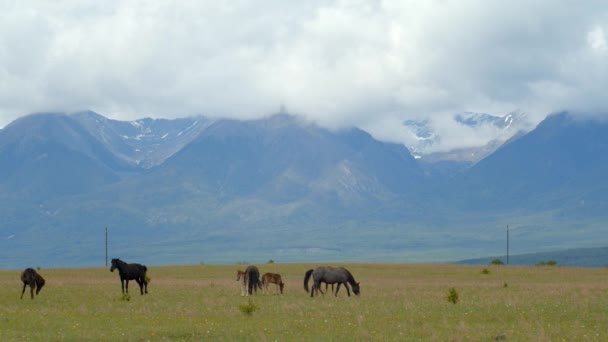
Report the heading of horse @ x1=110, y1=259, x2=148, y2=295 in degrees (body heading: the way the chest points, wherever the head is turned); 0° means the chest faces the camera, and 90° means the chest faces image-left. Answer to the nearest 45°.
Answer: approximately 90°
